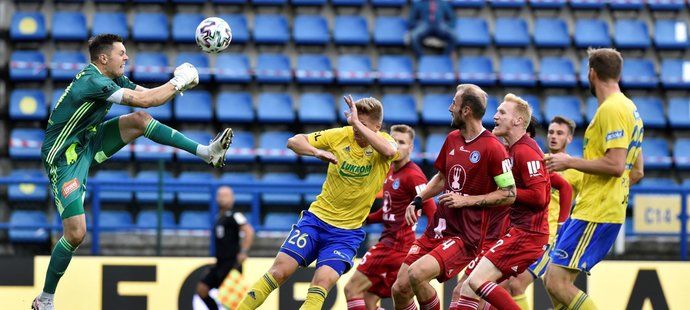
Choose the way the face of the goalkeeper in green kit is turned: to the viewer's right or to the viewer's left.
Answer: to the viewer's right

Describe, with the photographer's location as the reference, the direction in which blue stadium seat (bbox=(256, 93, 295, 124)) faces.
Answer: facing the viewer

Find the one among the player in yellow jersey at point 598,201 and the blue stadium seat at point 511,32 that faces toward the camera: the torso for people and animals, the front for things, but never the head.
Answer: the blue stadium seat

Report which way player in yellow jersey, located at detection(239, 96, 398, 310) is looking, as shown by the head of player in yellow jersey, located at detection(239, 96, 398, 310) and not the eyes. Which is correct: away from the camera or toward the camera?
toward the camera

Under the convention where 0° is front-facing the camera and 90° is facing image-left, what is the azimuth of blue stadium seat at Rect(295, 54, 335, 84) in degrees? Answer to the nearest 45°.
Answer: approximately 0°

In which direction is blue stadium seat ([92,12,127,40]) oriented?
toward the camera

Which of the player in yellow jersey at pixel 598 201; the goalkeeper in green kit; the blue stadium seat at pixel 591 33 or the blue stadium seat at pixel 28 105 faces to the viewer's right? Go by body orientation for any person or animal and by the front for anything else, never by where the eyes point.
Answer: the goalkeeper in green kit

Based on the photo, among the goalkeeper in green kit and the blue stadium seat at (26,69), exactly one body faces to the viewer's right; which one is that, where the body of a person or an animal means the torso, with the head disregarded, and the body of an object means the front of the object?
the goalkeeper in green kit

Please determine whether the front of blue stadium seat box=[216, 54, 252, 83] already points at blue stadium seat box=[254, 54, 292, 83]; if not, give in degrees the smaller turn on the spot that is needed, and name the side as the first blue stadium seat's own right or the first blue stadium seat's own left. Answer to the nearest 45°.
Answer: approximately 90° to the first blue stadium seat's own left

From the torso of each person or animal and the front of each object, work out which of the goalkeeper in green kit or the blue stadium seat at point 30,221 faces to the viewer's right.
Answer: the goalkeeper in green kit

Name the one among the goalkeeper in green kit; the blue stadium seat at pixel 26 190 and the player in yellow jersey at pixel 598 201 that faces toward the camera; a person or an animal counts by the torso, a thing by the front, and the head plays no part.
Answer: the blue stadium seat

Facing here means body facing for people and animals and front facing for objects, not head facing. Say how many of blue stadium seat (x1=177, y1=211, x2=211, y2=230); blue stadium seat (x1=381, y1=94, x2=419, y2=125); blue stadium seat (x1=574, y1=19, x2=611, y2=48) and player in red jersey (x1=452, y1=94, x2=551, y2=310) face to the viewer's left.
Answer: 1

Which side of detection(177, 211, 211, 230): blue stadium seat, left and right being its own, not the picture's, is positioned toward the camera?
front

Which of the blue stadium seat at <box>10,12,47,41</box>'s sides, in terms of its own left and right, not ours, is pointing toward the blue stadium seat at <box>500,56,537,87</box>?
left

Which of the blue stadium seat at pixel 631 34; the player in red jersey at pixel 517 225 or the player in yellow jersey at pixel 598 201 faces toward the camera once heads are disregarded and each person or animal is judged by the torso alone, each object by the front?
the blue stadium seat

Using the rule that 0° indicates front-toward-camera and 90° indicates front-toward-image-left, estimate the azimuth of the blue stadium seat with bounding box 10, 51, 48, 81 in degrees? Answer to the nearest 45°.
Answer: approximately 0°

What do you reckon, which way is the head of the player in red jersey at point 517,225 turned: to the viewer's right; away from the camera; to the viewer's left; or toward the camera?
to the viewer's left

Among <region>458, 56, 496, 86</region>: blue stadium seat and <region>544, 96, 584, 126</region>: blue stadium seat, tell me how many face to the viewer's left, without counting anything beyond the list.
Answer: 0

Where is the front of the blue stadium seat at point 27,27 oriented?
toward the camera

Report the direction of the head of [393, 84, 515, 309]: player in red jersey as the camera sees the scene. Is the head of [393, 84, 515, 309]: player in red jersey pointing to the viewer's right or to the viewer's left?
to the viewer's left
